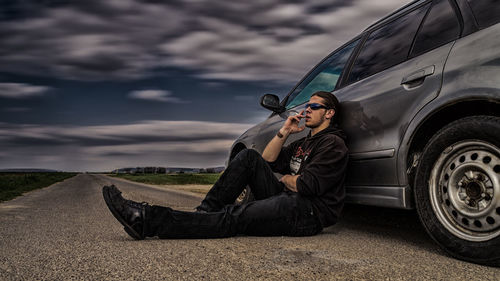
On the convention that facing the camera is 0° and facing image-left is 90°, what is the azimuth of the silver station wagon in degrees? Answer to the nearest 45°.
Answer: approximately 135°

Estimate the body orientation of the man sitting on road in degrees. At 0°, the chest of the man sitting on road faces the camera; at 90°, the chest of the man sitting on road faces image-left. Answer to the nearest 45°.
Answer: approximately 90°

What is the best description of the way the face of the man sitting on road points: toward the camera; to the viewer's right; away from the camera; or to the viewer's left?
to the viewer's left
